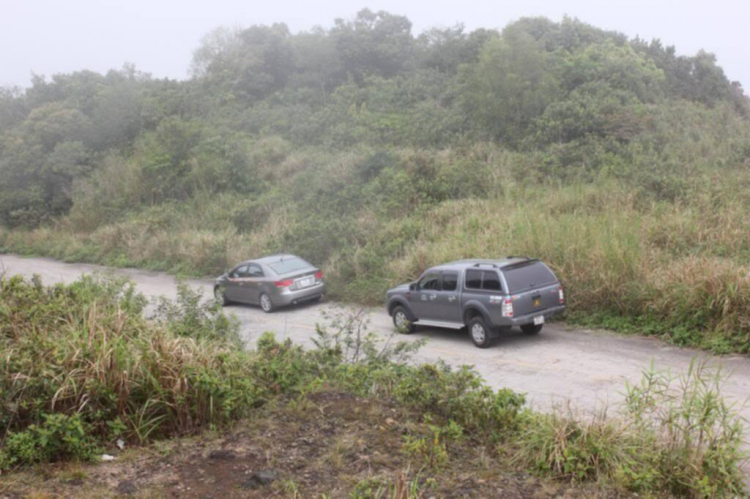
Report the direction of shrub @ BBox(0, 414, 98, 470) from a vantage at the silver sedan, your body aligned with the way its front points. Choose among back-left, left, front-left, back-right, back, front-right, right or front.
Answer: back-left

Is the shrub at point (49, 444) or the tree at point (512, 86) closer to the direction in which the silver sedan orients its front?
the tree

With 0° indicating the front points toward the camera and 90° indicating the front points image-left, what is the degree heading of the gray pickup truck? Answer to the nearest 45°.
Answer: approximately 135°

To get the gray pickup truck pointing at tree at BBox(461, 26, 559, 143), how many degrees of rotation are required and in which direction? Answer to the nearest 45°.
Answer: approximately 45° to its right

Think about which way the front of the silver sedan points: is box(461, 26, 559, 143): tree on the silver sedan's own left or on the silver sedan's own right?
on the silver sedan's own right

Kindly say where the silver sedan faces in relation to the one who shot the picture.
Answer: facing away from the viewer and to the left of the viewer

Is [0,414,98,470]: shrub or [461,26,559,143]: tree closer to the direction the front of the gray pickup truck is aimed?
the tree

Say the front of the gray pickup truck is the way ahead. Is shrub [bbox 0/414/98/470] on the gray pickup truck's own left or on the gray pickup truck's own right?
on the gray pickup truck's own left
